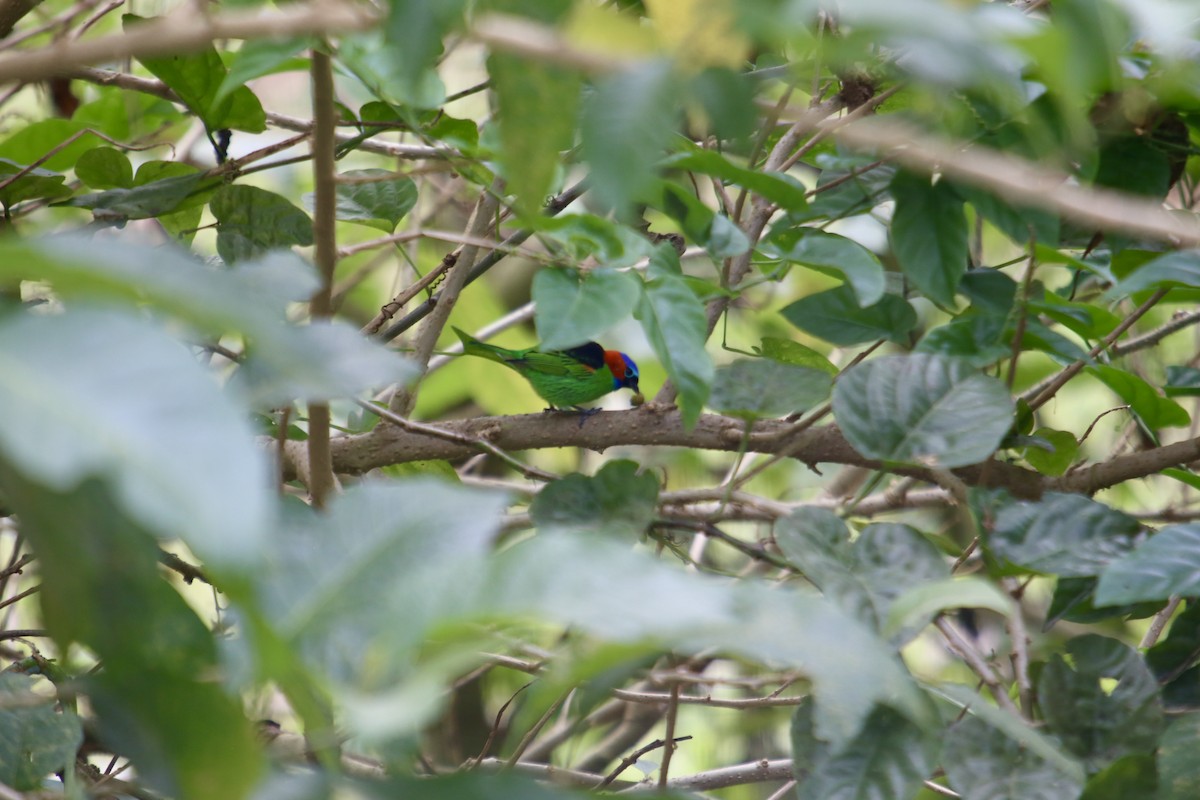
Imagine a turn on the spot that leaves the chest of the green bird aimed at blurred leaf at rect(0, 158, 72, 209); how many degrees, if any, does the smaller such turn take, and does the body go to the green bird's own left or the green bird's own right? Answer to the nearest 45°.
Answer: approximately 135° to the green bird's own right

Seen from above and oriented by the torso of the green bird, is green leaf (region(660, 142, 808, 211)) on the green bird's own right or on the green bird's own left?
on the green bird's own right

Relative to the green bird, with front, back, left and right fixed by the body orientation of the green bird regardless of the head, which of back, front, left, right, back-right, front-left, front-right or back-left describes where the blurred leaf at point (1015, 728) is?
right

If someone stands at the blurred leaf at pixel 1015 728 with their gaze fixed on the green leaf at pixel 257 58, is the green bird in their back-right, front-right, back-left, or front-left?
front-right

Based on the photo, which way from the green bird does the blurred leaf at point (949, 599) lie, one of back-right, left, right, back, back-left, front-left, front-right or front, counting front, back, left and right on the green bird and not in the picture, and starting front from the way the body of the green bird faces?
right

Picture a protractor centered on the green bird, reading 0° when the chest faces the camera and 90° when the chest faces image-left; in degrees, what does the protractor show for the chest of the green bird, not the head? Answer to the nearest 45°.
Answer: approximately 270°

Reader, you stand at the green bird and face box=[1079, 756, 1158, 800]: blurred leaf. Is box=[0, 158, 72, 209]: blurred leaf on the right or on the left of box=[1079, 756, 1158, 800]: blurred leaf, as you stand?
right
